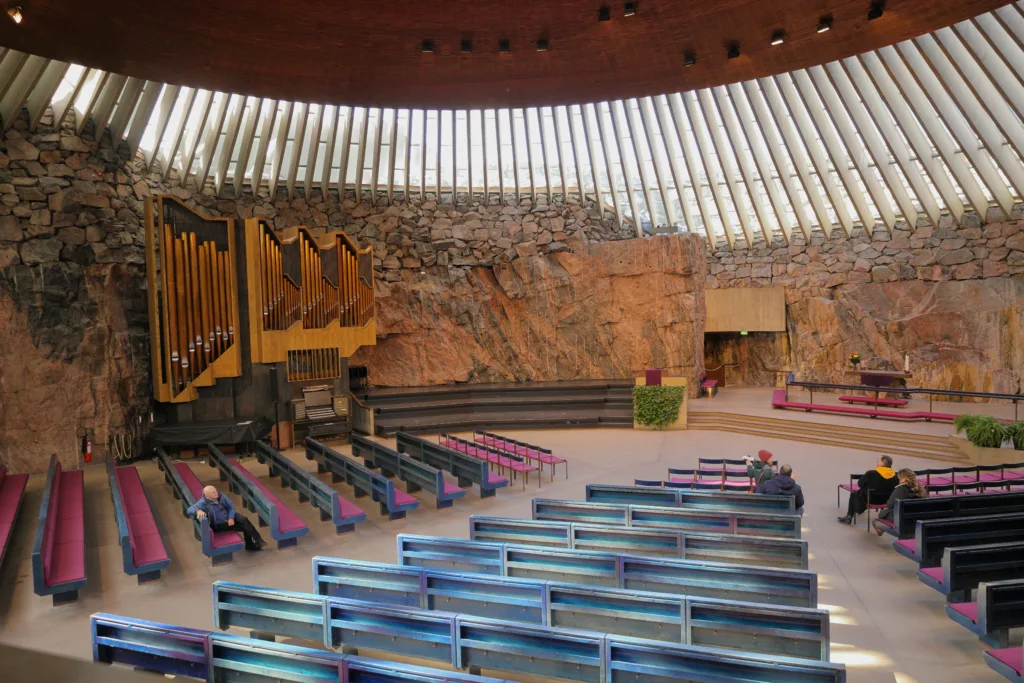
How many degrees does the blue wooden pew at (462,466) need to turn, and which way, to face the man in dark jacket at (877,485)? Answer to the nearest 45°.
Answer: approximately 90° to its right

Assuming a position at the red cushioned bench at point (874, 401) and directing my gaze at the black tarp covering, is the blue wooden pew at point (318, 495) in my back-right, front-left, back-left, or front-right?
front-left

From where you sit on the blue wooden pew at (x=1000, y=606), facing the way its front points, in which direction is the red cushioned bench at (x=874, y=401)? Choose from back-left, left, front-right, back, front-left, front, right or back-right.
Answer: front-right

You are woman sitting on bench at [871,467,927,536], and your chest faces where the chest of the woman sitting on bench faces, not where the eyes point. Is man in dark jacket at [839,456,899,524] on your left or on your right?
on your right

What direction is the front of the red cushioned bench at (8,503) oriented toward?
to the viewer's right

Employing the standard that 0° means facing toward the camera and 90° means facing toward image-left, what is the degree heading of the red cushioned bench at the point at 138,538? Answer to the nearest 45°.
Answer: approximately 270°

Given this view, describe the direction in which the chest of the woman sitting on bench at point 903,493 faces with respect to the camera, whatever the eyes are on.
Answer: to the viewer's left

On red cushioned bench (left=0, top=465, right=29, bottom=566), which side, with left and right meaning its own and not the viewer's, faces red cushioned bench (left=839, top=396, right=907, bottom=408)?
front

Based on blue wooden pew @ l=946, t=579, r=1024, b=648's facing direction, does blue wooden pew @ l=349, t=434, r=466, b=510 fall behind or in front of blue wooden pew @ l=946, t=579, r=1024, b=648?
in front

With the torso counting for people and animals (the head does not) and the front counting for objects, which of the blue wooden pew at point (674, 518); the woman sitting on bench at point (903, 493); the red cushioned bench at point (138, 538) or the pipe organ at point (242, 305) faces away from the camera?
the blue wooden pew

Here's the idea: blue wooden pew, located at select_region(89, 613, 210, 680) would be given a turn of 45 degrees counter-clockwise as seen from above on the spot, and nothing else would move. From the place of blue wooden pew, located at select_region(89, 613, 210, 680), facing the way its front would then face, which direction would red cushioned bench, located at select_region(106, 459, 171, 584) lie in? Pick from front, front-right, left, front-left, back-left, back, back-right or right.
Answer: front

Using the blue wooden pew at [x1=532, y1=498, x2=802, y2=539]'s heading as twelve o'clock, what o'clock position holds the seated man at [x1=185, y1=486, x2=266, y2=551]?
The seated man is roughly at 9 o'clock from the blue wooden pew.

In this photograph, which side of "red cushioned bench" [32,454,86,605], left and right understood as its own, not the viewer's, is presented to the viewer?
right
